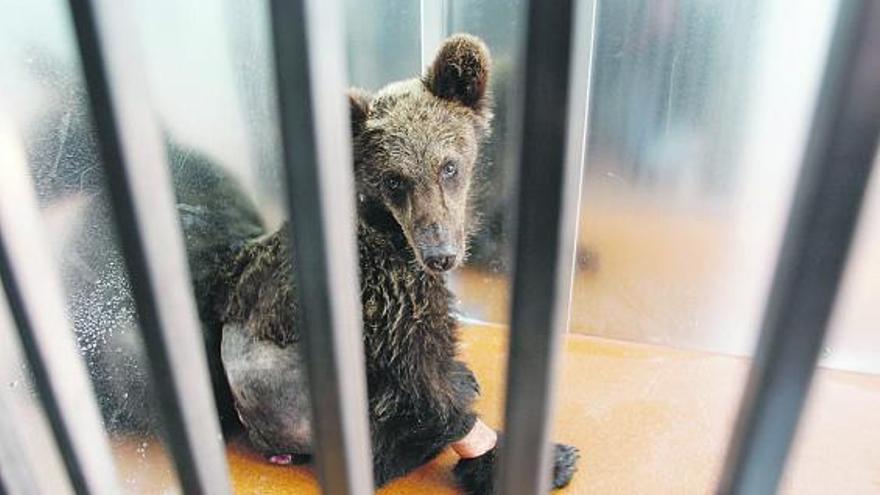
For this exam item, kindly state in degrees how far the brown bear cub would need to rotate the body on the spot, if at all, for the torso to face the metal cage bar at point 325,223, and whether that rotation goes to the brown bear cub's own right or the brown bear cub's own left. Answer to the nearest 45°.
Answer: approximately 45° to the brown bear cub's own right

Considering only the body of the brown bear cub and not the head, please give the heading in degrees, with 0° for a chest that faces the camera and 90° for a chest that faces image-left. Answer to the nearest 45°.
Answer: approximately 315°

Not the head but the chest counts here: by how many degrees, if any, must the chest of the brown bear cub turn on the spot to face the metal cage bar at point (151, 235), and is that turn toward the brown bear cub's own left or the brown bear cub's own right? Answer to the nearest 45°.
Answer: approximately 45° to the brown bear cub's own right

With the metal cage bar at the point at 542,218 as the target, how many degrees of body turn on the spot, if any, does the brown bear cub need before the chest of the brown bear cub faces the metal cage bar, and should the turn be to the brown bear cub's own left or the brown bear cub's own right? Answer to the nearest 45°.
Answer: approximately 45° to the brown bear cub's own right

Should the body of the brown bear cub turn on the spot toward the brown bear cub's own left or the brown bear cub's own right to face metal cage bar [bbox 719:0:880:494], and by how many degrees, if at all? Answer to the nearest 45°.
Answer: approximately 45° to the brown bear cub's own right

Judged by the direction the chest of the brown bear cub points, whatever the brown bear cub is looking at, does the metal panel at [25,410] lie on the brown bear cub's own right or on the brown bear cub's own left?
on the brown bear cub's own right
